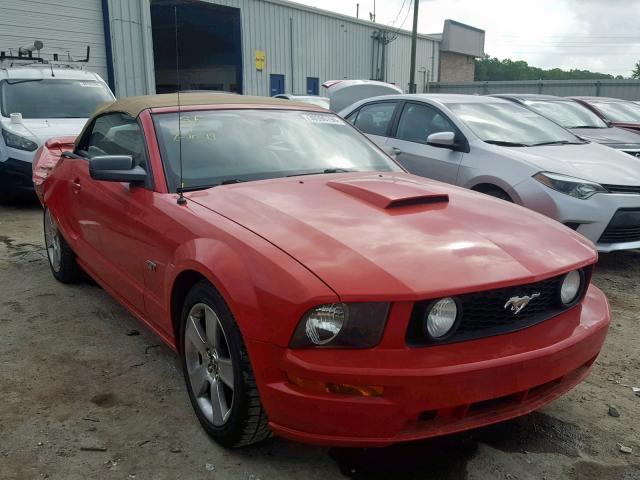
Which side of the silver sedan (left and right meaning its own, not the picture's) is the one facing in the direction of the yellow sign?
back

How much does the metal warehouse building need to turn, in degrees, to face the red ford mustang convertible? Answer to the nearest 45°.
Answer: approximately 45° to its right

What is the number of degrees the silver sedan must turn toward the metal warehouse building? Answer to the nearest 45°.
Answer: approximately 180°

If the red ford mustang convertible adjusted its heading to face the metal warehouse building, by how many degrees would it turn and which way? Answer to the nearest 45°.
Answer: approximately 135° to its left

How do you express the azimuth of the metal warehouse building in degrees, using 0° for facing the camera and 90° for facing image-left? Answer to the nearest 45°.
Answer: approximately 315°

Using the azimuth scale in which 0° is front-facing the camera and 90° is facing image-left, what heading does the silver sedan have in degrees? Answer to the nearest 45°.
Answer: approximately 315°

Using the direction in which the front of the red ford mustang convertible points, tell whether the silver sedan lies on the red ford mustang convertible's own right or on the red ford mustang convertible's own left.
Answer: on the red ford mustang convertible's own left

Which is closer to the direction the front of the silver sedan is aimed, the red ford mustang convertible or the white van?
the red ford mustang convertible
